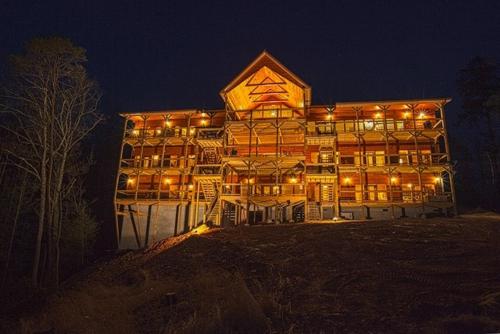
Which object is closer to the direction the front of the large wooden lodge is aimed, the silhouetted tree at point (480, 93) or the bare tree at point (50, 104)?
the bare tree

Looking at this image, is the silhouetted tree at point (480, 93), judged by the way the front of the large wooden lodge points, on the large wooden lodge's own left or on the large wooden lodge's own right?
on the large wooden lodge's own left

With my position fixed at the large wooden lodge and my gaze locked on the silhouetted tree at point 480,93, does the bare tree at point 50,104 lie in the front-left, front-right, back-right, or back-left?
back-right

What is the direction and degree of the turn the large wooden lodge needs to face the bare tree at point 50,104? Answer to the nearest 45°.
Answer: approximately 45° to its right

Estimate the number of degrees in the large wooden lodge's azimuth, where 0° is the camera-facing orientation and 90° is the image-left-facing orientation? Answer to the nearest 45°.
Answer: approximately 0°
